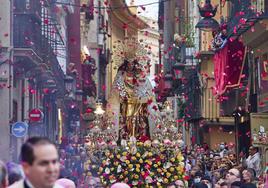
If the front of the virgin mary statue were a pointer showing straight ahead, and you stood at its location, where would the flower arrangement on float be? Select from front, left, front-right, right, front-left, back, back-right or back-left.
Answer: front

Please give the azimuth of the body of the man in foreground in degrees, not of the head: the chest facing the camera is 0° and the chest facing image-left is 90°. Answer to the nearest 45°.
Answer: approximately 315°

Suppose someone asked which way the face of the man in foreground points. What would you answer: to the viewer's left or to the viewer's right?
to the viewer's right

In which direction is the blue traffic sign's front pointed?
toward the camera

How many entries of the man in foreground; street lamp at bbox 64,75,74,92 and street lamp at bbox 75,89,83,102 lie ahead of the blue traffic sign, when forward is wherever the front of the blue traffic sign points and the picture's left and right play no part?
1

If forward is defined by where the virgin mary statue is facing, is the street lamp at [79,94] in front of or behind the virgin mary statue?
behind

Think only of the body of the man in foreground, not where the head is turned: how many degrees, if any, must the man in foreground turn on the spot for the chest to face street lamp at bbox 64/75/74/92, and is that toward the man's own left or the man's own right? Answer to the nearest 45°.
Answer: approximately 135° to the man's own left

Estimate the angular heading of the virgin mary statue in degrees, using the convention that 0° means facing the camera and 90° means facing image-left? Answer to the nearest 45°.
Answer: approximately 0°

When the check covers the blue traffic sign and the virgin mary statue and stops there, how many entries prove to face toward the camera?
2

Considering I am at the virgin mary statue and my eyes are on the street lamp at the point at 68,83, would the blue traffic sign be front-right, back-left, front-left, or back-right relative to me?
front-left

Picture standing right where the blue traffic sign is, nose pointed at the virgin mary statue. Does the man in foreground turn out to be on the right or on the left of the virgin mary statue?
right

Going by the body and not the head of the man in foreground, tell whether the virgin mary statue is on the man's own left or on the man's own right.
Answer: on the man's own left

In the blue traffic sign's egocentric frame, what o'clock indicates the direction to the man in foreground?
The man in foreground is roughly at 12 o'clock from the blue traffic sign.

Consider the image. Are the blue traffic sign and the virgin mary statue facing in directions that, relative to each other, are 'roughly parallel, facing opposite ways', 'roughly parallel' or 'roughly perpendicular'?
roughly parallel
